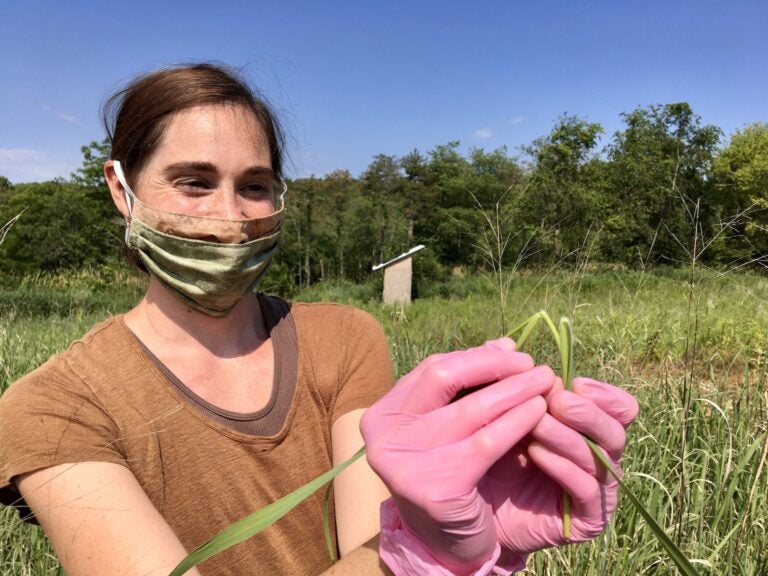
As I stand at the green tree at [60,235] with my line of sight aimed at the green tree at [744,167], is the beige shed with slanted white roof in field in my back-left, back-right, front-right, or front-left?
front-right

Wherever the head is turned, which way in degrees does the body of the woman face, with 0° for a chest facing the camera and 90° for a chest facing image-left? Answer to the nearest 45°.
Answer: approximately 315°

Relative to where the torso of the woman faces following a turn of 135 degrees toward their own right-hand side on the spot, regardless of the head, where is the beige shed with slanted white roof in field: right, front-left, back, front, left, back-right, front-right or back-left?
right

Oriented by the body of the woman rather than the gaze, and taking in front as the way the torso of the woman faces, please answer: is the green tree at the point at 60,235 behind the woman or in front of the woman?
behind
